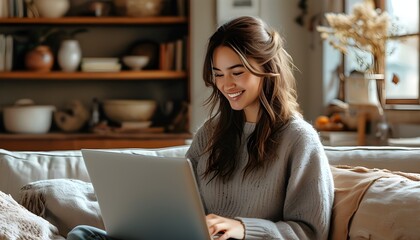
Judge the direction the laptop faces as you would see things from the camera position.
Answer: facing away from the viewer and to the right of the viewer

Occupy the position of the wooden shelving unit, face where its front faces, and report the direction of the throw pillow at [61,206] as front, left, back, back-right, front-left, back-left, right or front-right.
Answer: front

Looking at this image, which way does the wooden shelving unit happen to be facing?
toward the camera

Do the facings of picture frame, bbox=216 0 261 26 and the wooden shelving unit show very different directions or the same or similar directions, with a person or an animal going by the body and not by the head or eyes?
same or similar directions

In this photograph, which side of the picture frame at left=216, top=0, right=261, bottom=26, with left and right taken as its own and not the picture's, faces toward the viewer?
front

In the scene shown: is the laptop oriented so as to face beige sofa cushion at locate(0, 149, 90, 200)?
no

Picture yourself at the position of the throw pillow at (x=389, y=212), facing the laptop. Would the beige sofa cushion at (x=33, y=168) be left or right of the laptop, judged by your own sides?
right

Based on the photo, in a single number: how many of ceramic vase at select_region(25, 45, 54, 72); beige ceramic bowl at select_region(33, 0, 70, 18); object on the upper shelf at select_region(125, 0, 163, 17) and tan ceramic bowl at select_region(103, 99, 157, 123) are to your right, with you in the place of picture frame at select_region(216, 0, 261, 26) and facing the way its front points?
4

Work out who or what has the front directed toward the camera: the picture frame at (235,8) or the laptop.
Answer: the picture frame

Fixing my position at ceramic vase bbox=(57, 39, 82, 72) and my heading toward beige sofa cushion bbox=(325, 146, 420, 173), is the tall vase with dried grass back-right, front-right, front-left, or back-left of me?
front-left

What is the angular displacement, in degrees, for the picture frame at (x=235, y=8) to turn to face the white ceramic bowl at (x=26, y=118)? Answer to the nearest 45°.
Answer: approximately 90° to its right

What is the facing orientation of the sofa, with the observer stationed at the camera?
facing the viewer

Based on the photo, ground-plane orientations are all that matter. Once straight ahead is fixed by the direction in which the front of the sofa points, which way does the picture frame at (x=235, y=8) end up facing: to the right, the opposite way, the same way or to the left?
the same way

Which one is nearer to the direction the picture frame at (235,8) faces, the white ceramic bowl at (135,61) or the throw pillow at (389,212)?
the throw pillow

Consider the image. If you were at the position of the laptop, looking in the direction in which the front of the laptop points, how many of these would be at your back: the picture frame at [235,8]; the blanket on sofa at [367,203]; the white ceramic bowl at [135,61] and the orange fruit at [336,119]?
0

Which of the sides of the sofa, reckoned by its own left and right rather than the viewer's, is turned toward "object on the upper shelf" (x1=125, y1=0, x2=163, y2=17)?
back

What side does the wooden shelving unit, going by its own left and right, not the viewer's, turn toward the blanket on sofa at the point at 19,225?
front
